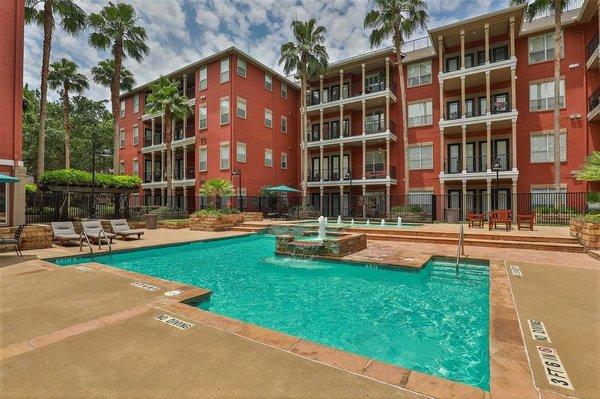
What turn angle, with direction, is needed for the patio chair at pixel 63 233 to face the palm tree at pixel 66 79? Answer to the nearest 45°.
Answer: approximately 135° to its left

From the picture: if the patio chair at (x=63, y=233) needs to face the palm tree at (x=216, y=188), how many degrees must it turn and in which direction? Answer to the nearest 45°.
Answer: approximately 90° to its left

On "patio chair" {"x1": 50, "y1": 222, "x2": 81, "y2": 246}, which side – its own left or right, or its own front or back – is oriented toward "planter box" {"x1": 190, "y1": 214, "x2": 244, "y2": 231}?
left

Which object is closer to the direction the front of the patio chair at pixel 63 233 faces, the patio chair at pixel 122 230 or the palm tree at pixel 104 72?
the patio chair

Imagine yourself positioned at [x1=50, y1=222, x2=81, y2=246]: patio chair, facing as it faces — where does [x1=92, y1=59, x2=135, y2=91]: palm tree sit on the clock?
The palm tree is roughly at 8 o'clock from the patio chair.

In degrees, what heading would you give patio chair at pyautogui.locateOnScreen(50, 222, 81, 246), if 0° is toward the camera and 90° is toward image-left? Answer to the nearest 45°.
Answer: approximately 315°
